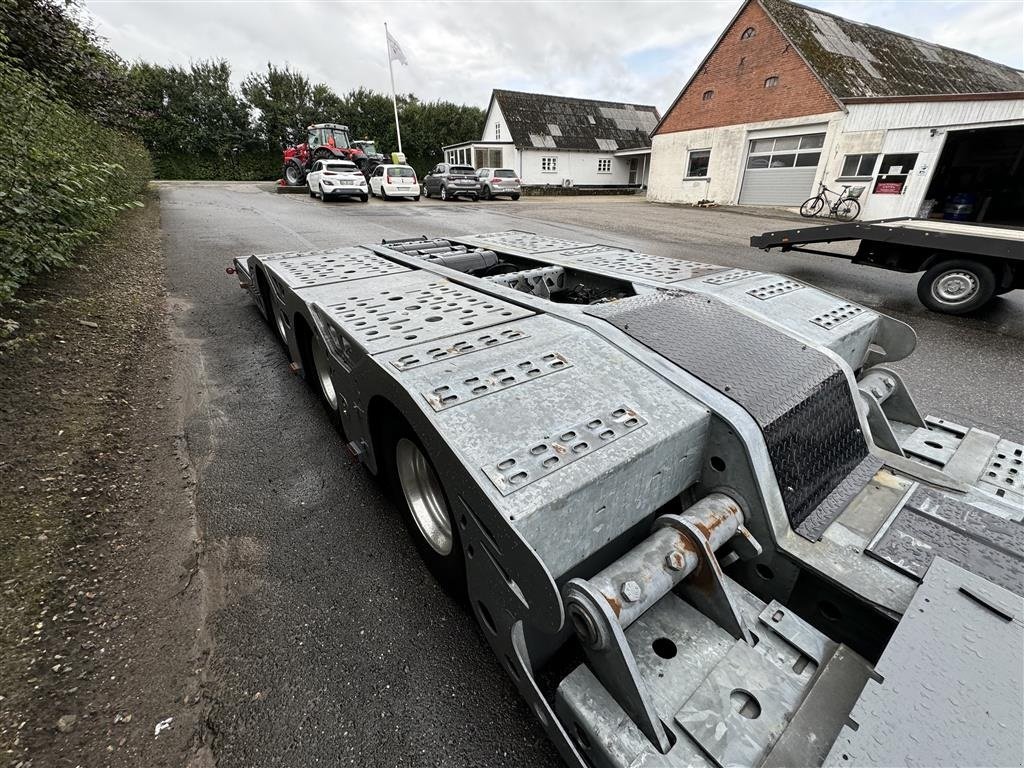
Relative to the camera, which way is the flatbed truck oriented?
to the viewer's right

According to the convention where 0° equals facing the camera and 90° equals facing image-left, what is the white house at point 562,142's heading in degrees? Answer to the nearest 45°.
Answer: approximately 0°

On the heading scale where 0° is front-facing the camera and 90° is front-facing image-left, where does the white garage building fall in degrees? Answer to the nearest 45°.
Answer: approximately 45°

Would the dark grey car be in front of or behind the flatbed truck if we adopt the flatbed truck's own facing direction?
behind

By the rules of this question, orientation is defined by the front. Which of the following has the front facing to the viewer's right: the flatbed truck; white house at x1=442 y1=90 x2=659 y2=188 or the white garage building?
the flatbed truck

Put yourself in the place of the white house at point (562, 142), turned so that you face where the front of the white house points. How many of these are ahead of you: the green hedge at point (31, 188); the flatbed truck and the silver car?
3

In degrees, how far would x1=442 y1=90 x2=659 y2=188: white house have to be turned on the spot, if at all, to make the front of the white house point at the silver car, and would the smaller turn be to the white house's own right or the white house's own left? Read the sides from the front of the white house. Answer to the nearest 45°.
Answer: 0° — it already faces it

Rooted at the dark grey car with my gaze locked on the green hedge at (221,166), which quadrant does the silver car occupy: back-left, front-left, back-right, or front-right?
back-right
